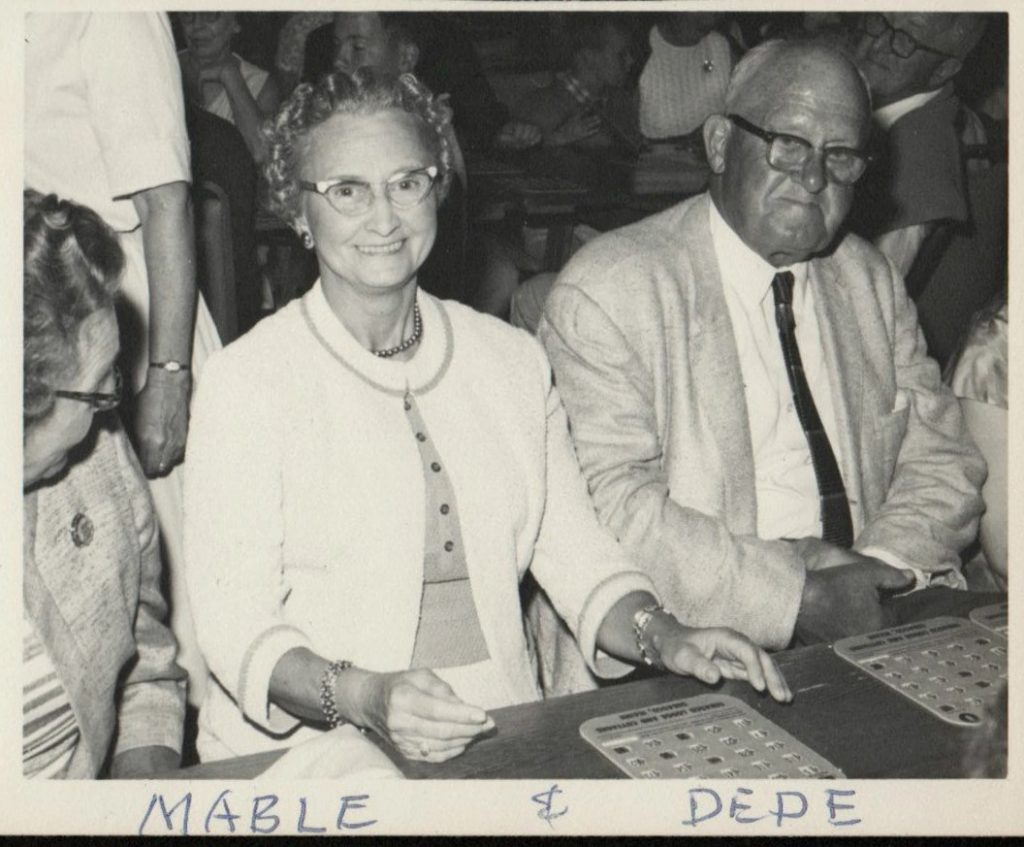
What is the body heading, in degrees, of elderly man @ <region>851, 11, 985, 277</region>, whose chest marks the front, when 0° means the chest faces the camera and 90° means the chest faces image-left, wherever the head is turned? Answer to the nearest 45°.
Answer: approximately 45°

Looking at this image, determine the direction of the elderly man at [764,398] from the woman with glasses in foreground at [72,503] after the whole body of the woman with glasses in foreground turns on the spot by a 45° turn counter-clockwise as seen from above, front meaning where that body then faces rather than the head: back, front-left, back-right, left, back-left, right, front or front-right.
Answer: front

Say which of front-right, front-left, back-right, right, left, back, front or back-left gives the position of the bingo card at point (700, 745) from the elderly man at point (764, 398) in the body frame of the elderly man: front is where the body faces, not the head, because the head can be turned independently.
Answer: front-right

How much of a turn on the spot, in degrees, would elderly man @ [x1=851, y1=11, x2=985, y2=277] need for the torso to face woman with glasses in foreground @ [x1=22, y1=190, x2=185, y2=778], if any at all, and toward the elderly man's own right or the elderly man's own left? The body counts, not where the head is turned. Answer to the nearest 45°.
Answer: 0° — they already face them

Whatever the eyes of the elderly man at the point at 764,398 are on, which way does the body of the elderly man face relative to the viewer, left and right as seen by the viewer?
facing the viewer and to the right of the viewer

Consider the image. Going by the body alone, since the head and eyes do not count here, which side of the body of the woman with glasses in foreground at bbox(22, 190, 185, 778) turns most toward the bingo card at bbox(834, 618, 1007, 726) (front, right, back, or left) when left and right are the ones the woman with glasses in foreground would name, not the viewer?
front

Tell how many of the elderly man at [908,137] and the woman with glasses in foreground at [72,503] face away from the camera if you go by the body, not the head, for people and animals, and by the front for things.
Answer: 0

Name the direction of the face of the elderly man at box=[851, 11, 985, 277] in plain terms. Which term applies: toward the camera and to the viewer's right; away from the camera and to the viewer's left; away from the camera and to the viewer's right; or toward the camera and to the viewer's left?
toward the camera and to the viewer's left

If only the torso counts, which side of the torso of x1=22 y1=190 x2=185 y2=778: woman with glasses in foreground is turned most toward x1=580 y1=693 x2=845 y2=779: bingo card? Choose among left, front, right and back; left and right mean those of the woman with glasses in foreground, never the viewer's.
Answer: front

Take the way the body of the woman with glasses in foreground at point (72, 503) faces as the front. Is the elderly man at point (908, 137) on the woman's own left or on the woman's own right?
on the woman's own left

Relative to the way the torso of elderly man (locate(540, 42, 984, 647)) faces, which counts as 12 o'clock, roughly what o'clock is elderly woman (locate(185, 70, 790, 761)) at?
The elderly woman is roughly at 3 o'clock from the elderly man.

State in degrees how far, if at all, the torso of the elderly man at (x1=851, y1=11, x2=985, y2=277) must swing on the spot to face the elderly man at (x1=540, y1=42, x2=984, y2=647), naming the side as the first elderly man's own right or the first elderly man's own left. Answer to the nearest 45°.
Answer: approximately 45° to the first elderly man's own left

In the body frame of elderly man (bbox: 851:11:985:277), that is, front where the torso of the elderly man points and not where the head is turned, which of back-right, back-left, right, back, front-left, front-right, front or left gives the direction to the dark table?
front-left
